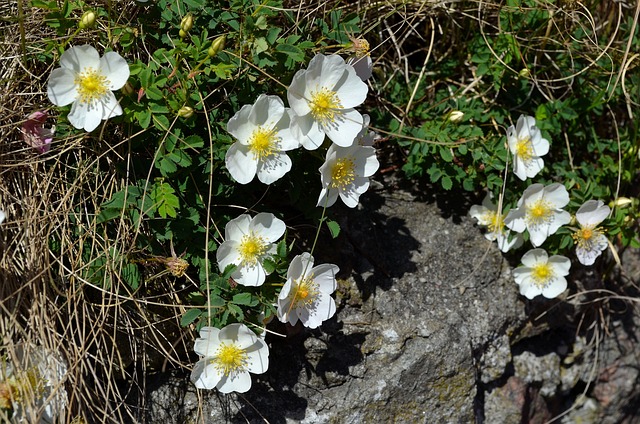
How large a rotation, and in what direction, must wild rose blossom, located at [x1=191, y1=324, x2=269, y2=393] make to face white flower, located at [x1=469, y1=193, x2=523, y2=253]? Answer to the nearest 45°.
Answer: approximately 135° to its left

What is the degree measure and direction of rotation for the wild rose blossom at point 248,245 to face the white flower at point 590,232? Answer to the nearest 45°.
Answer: approximately 90° to its left

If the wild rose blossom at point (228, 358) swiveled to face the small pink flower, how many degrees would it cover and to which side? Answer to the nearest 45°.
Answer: approximately 135° to its right

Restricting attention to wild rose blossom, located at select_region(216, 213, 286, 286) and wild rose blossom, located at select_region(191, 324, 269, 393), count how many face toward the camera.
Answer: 2

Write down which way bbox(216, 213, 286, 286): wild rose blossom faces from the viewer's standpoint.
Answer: facing the viewer

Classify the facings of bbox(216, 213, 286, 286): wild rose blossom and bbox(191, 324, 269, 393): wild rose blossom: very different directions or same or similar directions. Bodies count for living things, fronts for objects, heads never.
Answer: same or similar directions

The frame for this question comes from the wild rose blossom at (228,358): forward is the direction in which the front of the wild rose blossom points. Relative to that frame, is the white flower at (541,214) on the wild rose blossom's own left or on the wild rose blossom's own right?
on the wild rose blossom's own left
